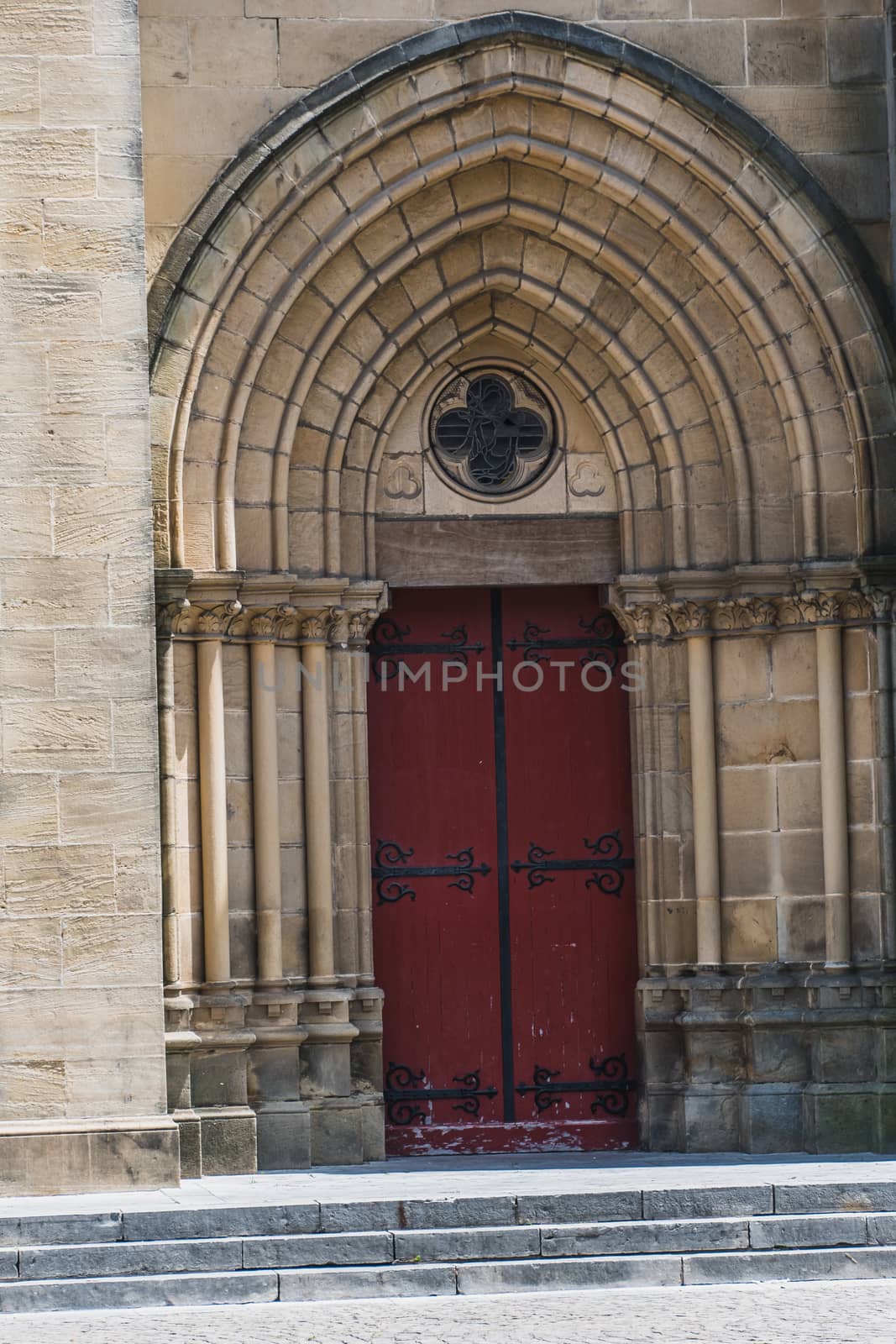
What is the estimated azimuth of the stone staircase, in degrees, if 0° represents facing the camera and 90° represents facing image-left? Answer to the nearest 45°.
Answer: approximately 0°

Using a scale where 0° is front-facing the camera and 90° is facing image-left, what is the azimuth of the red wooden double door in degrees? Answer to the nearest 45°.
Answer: approximately 0°

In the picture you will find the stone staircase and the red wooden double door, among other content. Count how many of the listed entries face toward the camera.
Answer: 2

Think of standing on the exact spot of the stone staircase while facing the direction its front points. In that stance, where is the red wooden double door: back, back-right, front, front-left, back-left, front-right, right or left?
back

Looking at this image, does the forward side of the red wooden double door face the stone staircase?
yes
